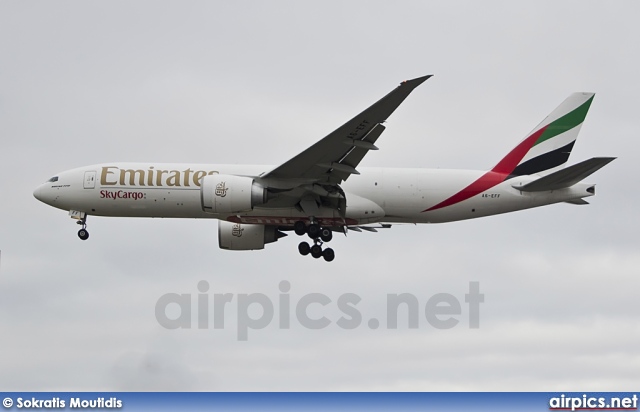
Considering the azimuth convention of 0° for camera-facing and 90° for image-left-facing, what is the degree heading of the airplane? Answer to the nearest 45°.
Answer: approximately 90°
